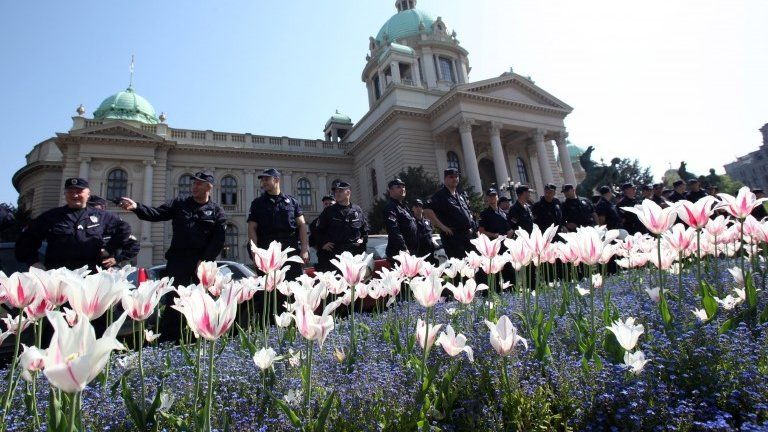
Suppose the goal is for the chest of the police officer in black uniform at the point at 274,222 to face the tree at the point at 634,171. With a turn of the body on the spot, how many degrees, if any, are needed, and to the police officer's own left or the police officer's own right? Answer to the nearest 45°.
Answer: approximately 135° to the police officer's own left

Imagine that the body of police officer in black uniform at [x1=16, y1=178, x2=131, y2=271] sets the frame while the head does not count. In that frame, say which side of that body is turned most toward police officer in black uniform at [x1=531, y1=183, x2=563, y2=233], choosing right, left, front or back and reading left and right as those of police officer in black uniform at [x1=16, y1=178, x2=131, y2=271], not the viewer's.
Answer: left

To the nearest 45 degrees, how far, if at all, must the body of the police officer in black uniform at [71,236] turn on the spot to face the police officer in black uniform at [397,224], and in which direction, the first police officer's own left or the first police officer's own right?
approximately 90° to the first police officer's own left

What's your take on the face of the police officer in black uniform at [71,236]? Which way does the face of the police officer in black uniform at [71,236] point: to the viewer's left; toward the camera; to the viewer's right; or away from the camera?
toward the camera

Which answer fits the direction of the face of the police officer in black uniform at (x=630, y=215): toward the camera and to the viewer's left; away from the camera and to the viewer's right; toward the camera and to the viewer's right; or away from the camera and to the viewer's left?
toward the camera and to the viewer's right

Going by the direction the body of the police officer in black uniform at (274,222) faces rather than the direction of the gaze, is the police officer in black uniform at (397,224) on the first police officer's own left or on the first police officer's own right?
on the first police officer's own left

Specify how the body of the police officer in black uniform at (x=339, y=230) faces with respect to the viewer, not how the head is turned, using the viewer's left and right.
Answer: facing the viewer

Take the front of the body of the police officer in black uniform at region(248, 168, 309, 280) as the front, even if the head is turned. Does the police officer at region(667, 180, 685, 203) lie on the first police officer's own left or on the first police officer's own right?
on the first police officer's own left

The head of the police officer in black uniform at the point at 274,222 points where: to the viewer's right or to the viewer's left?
to the viewer's left

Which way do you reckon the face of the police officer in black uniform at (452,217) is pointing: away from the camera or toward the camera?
toward the camera

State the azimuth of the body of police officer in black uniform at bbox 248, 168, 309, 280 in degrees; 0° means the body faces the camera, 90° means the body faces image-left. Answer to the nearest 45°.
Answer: approximately 0°

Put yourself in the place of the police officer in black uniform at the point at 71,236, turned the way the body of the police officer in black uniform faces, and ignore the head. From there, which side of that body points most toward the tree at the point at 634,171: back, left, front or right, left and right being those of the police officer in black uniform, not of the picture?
left

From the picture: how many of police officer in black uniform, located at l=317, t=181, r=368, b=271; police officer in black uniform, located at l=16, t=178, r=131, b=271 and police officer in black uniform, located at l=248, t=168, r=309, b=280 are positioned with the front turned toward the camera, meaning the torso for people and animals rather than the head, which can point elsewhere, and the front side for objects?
3

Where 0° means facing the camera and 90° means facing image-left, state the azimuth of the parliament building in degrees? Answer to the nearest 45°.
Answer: approximately 315°

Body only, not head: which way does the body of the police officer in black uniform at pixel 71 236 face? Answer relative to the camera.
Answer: toward the camera

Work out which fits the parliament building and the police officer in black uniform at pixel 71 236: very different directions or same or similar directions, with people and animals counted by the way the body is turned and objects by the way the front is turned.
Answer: same or similar directions
